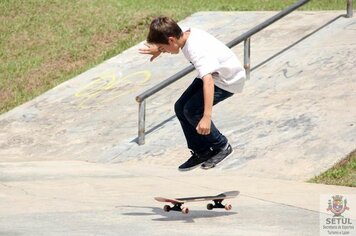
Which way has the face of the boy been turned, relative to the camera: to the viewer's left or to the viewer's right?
to the viewer's left

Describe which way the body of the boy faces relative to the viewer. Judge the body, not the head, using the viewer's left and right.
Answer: facing to the left of the viewer
